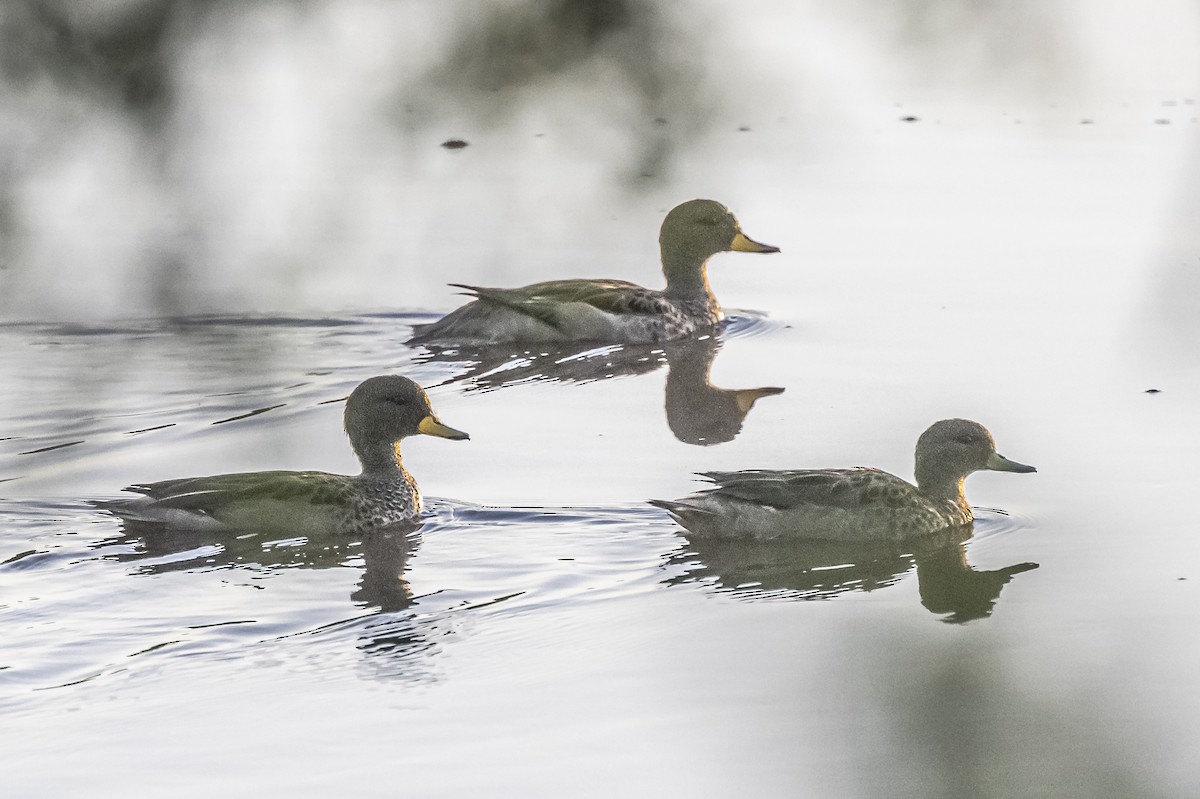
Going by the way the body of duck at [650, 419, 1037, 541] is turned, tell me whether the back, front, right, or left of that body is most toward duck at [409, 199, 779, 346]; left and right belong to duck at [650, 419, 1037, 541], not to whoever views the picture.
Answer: left

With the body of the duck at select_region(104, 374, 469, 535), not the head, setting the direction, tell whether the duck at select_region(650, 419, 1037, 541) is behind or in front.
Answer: in front

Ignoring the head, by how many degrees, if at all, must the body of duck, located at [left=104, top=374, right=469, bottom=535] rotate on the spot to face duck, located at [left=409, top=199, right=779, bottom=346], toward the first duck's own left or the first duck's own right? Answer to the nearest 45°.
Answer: approximately 45° to the first duck's own left

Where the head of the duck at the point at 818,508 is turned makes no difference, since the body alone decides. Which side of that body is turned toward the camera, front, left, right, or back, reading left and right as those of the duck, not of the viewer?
right

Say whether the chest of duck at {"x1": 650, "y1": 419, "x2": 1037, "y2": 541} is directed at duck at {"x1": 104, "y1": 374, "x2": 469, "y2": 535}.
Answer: no

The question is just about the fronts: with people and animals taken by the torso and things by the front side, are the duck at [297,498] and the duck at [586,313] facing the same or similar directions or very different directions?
same or similar directions

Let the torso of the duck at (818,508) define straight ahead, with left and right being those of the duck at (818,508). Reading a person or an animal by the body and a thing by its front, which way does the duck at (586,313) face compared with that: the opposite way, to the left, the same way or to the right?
the same way

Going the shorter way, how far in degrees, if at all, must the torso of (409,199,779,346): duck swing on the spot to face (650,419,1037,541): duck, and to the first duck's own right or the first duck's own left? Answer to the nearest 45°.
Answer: approximately 90° to the first duck's own right

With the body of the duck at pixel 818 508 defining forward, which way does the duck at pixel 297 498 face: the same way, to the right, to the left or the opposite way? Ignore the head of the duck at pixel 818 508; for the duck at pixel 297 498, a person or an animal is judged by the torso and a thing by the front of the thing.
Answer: the same way

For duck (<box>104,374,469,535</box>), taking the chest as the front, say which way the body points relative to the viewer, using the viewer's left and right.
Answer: facing to the right of the viewer

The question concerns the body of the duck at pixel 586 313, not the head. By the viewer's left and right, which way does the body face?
facing to the right of the viewer

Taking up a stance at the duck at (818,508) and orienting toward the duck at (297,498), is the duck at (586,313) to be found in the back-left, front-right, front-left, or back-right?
front-right

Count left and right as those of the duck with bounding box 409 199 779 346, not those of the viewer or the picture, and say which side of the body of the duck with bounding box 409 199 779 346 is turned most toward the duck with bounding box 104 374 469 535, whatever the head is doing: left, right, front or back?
right
